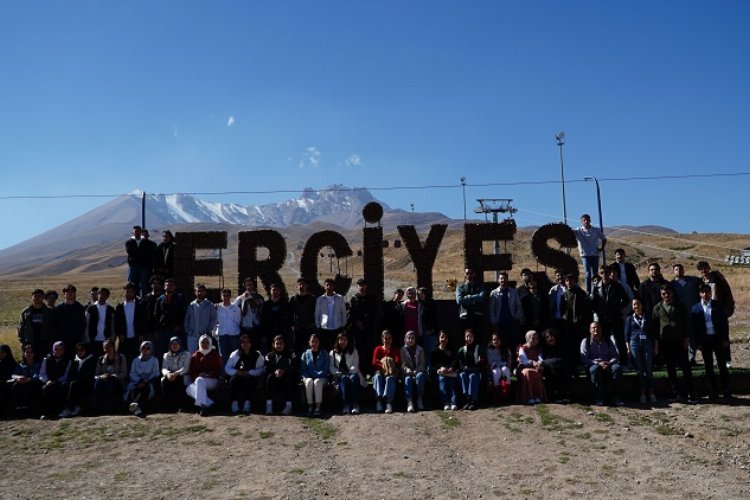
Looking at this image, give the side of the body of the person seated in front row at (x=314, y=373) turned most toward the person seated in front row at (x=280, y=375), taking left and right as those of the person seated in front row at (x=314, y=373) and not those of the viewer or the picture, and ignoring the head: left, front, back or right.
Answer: right

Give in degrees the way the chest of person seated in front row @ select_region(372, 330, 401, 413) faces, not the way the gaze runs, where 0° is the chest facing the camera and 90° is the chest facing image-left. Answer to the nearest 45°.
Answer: approximately 0°

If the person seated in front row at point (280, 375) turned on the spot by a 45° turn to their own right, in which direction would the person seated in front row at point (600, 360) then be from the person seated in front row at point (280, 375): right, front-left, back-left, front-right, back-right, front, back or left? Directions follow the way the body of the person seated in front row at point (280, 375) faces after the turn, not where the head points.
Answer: back-left

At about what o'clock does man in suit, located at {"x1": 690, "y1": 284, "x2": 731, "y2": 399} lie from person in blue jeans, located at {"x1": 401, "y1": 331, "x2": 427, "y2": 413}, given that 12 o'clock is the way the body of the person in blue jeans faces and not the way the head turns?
The man in suit is roughly at 9 o'clock from the person in blue jeans.

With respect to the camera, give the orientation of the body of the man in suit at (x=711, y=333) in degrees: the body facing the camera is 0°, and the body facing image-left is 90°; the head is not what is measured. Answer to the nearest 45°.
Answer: approximately 0°
